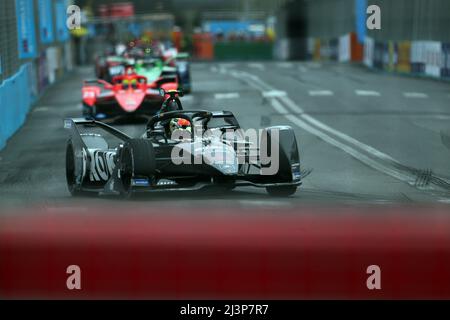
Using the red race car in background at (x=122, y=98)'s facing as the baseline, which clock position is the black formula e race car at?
The black formula e race car is roughly at 12 o'clock from the red race car in background.

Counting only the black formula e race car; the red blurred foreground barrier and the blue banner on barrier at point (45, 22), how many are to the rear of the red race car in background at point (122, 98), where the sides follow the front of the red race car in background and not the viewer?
1

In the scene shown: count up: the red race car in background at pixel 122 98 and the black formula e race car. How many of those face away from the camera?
0

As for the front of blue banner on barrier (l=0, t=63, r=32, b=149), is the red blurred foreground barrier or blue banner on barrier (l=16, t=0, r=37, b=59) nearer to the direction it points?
the red blurred foreground barrier

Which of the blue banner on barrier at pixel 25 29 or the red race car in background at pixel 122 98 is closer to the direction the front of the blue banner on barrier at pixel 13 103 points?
the red race car in background

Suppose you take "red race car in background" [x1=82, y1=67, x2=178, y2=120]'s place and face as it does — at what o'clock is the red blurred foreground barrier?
The red blurred foreground barrier is roughly at 12 o'clock from the red race car in background.

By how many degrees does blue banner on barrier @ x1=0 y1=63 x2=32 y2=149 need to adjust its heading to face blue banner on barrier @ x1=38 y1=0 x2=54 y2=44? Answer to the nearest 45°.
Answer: approximately 135° to its left

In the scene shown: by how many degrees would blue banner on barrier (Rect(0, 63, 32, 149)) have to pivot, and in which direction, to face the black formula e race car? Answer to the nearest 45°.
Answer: approximately 45° to its right

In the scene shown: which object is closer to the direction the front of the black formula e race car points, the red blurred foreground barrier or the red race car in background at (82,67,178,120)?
the red blurred foreground barrier

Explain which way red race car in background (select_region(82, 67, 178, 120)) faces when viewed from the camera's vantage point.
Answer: facing the viewer

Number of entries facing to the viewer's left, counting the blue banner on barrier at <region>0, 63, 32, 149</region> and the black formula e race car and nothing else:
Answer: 0

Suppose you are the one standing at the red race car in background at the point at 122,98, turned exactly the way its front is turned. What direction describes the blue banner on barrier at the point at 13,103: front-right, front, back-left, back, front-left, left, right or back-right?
right
